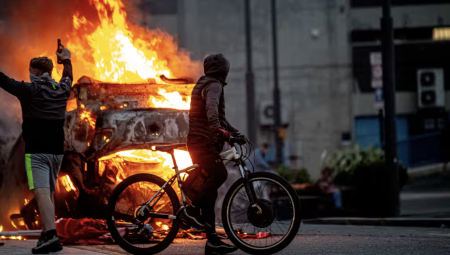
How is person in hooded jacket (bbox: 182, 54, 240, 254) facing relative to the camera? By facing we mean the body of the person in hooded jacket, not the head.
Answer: to the viewer's right

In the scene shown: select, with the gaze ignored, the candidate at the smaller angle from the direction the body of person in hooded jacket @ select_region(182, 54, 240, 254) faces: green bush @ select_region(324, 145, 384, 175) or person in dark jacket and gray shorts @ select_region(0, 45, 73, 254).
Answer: the green bush

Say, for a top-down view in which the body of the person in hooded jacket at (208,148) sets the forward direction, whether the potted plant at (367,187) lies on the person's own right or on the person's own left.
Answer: on the person's own left

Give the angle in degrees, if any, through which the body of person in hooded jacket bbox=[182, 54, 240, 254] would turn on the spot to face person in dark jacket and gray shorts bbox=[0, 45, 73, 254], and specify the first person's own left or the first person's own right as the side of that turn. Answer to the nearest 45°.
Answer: approximately 180°

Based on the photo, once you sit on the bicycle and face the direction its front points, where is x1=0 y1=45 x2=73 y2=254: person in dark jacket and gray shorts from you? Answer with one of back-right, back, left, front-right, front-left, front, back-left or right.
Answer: back

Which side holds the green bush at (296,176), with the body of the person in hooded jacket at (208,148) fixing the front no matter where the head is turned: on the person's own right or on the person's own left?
on the person's own left

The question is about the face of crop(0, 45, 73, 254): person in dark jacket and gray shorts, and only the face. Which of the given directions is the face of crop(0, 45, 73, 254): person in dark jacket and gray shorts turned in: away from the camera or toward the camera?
away from the camera

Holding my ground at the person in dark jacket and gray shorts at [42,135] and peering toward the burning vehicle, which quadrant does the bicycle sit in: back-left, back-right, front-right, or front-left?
front-right

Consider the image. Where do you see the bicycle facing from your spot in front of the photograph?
facing to the right of the viewer
